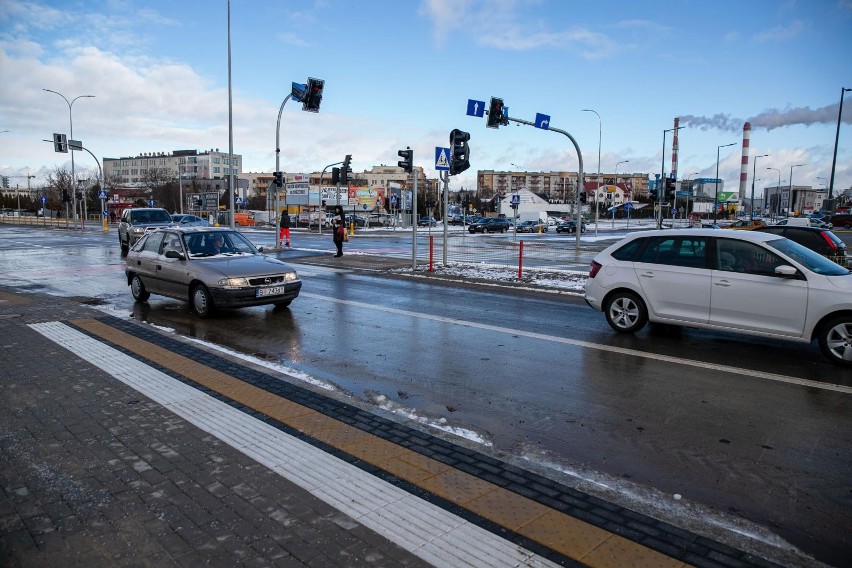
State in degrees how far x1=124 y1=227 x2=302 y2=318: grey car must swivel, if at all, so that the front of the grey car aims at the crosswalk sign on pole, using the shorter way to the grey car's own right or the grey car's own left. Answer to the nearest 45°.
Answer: approximately 90° to the grey car's own left

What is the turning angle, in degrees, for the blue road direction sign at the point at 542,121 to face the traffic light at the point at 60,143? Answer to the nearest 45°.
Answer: approximately 90° to its right

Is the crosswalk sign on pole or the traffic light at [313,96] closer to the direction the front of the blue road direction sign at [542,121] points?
the crosswalk sign on pole

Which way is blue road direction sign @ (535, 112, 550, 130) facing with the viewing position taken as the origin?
facing the viewer

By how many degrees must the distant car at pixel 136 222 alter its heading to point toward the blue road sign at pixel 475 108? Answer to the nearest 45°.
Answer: approximately 45° to its left

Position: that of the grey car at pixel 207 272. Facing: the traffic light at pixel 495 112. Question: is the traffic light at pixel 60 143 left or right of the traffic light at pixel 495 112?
left

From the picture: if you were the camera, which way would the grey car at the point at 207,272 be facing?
facing the viewer and to the right of the viewer

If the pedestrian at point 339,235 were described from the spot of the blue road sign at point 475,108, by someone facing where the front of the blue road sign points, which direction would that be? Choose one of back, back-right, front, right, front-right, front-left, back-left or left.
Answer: front-right

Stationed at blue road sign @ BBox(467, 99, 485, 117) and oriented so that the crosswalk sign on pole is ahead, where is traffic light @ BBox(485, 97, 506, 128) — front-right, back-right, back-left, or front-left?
back-left

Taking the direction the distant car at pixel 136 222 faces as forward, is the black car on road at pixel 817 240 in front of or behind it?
in front

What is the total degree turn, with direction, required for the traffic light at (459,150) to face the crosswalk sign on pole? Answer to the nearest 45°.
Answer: approximately 180°

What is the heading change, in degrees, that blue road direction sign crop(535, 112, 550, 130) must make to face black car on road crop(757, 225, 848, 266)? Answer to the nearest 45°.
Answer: approximately 45° to its left

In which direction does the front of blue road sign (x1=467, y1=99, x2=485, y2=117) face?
toward the camera
